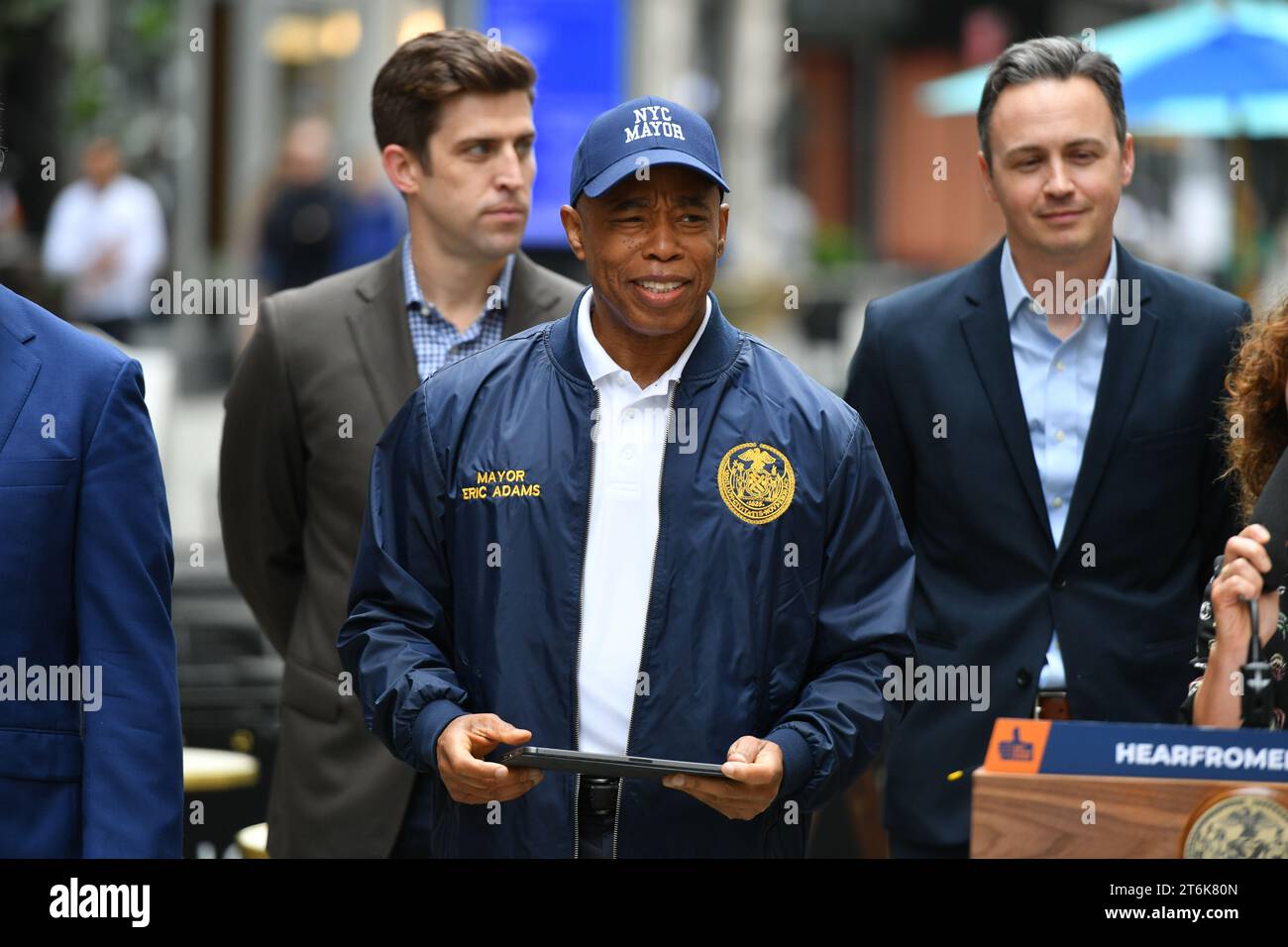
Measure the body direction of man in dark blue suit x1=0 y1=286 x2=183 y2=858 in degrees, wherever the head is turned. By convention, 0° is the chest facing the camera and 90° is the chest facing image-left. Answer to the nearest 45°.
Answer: approximately 0°

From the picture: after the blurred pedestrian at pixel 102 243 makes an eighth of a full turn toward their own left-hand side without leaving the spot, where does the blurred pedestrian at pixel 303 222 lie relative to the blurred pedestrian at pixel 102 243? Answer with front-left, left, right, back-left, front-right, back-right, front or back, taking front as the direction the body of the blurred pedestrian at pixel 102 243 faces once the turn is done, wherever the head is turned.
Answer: front

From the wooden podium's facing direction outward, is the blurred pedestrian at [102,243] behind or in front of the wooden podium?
behind

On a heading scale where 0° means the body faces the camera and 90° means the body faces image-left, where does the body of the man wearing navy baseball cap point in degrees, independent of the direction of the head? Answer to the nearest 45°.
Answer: approximately 0°

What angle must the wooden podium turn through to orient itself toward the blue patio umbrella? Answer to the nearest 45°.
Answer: approximately 180°

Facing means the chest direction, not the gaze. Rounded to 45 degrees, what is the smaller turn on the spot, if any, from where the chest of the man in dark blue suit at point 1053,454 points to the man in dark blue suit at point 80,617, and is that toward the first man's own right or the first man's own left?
approximately 45° to the first man's own right

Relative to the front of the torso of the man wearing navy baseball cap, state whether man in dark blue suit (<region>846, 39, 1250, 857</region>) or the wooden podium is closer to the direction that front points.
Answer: the wooden podium

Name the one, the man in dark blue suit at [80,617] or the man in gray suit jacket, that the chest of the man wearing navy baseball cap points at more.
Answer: the man in dark blue suit
